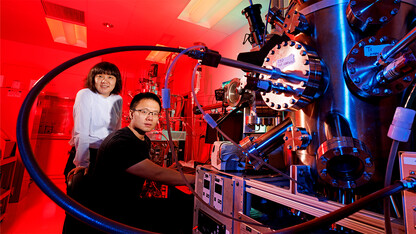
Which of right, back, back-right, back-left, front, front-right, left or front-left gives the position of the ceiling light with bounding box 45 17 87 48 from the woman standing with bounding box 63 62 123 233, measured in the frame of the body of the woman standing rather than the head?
back-left

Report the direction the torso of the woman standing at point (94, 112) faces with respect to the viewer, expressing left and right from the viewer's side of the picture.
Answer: facing the viewer and to the right of the viewer

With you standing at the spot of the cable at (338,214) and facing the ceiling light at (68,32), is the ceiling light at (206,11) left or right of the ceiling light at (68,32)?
right

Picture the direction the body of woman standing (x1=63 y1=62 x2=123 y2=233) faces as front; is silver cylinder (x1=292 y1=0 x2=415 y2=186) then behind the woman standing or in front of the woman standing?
in front
